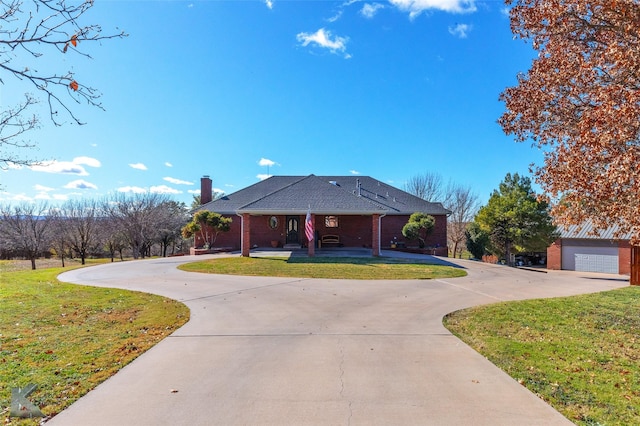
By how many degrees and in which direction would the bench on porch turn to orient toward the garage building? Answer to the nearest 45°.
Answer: approximately 90° to its left

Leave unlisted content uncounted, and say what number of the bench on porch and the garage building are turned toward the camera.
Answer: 2

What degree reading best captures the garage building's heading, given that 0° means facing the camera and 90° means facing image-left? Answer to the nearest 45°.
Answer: approximately 0°

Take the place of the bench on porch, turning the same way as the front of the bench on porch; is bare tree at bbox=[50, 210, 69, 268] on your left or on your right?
on your right

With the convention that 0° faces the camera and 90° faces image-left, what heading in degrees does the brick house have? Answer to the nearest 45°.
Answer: approximately 0°
